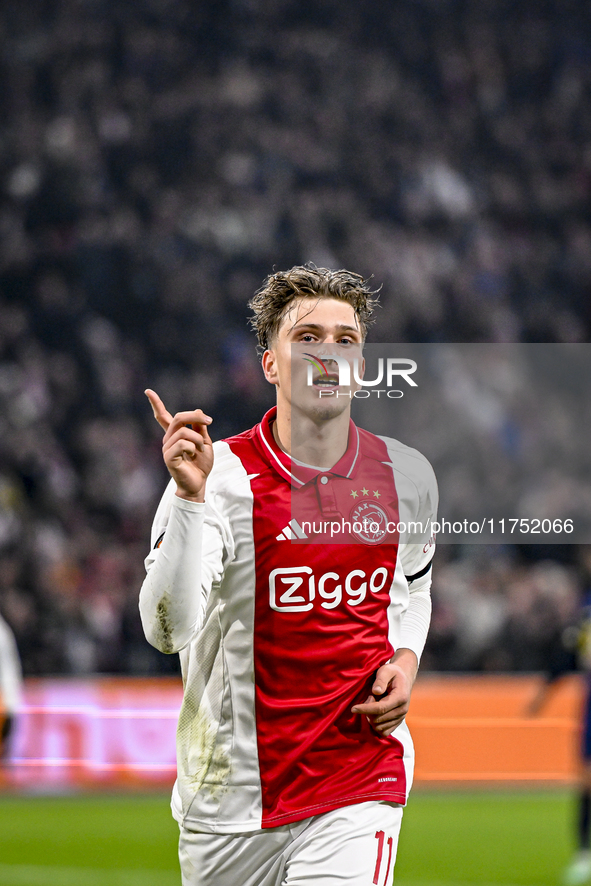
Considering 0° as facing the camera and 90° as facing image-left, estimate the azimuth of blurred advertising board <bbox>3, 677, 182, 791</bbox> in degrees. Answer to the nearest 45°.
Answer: approximately 0°

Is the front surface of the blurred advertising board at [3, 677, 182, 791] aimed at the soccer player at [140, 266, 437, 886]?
yes
